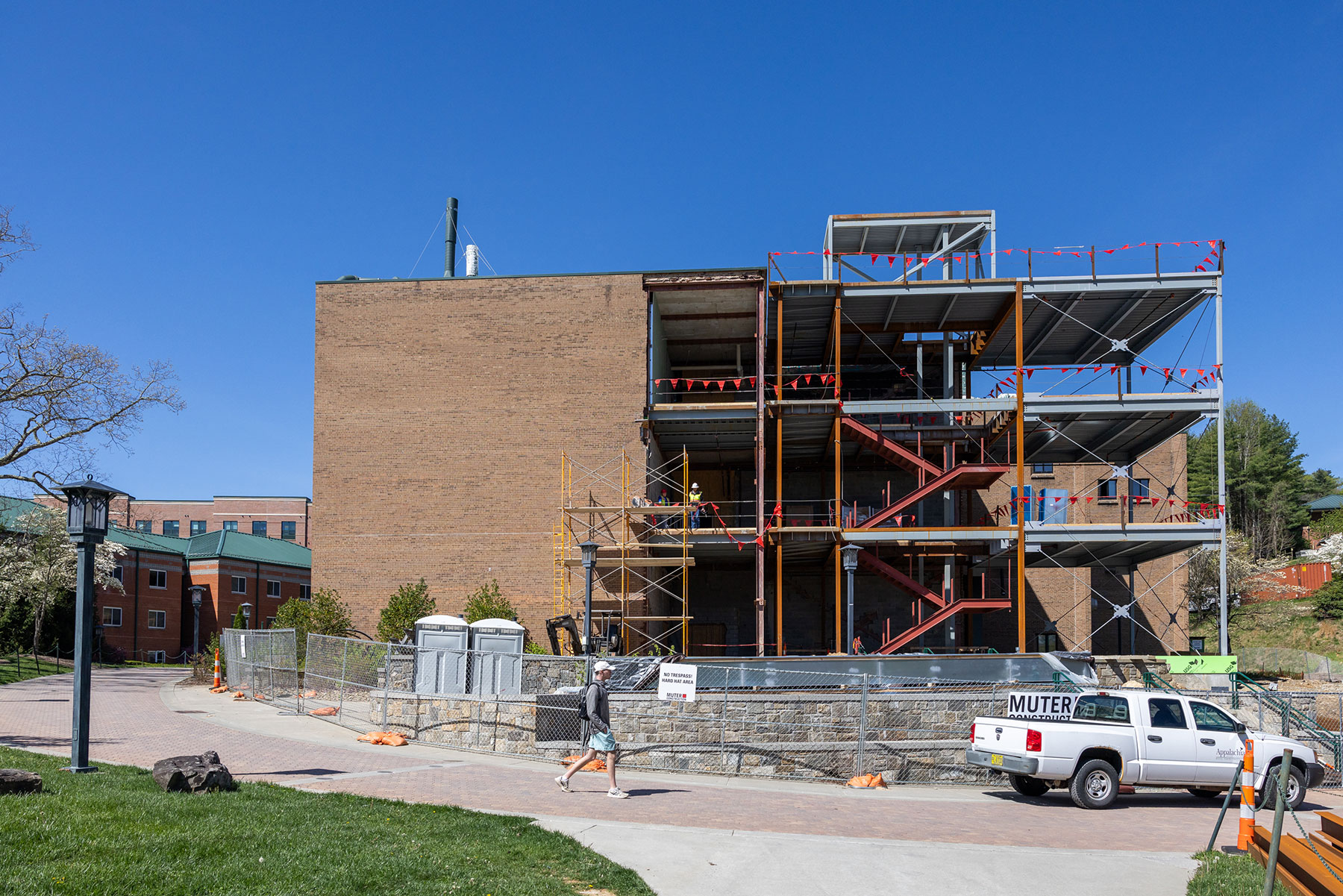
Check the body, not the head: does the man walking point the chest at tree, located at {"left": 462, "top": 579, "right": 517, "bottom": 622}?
no

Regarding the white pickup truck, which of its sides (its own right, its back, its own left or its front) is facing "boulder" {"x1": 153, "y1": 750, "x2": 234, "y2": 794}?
back

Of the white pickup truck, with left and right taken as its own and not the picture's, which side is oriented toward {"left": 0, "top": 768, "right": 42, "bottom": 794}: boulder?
back

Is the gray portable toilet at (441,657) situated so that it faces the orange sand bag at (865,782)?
no

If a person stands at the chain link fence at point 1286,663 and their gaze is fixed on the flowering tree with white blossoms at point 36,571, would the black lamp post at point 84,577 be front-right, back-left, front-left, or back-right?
front-left
